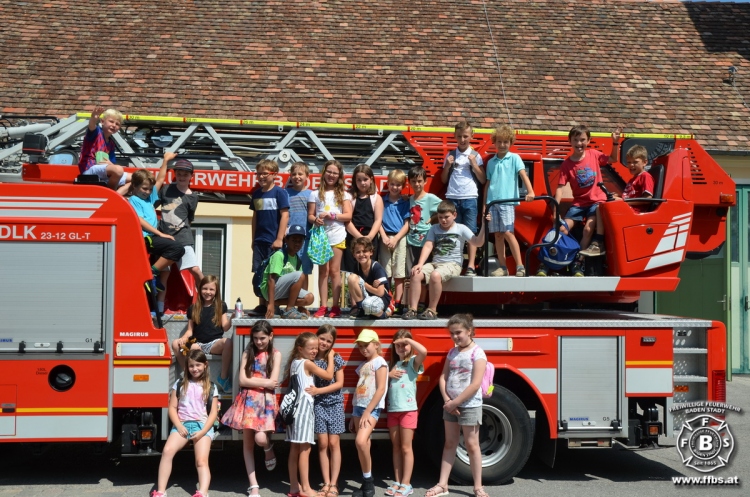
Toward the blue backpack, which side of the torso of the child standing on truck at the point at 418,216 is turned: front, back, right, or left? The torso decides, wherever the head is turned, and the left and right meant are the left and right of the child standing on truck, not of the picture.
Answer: left

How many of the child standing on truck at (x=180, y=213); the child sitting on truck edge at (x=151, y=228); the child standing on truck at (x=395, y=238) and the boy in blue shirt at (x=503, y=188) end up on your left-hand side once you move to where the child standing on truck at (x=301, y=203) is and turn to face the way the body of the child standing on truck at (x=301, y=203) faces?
2

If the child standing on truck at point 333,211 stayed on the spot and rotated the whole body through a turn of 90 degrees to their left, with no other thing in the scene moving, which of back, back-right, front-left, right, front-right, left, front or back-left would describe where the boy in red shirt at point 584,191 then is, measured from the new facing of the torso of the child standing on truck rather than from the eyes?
front
